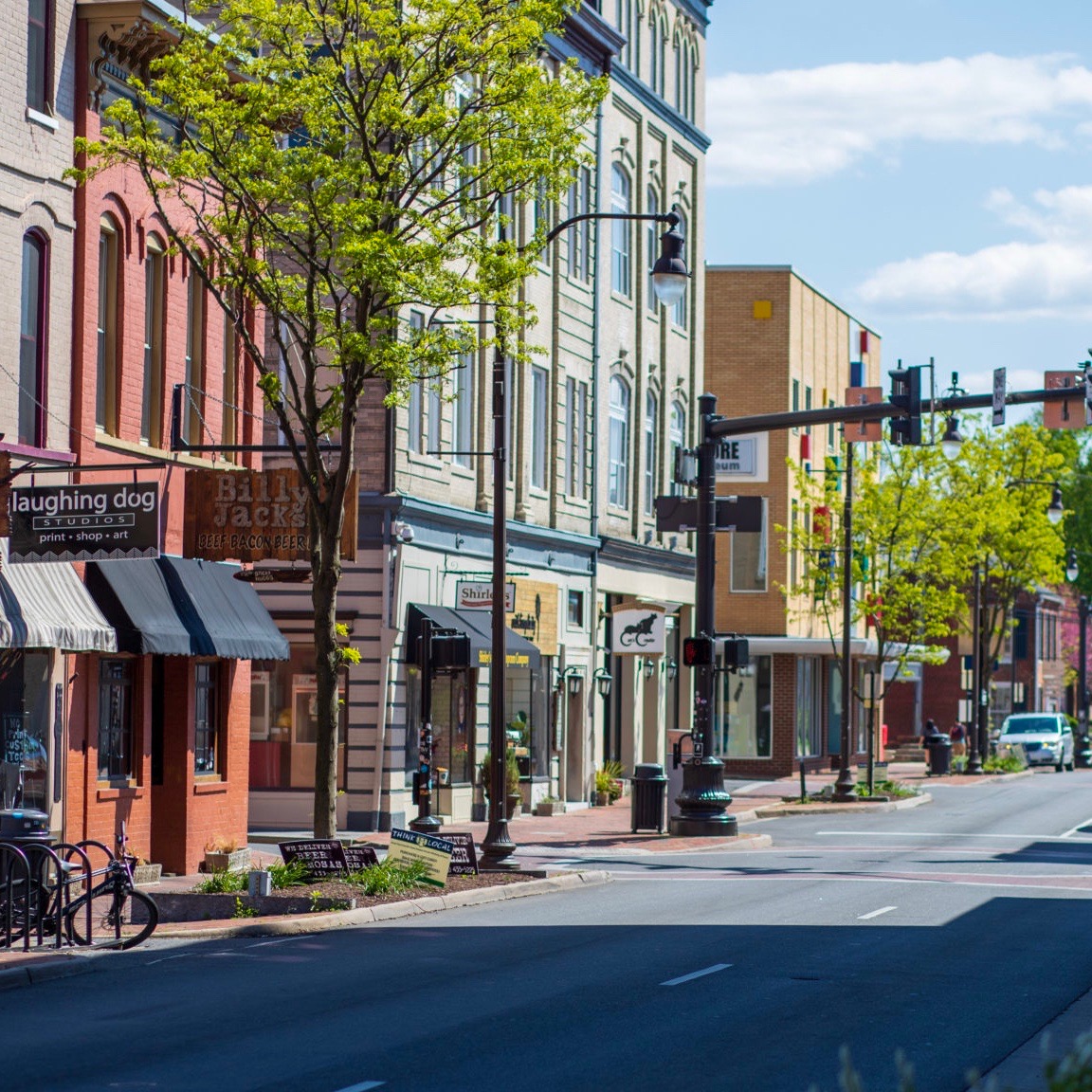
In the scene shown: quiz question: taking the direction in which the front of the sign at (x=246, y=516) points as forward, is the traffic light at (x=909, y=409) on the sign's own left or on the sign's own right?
on the sign's own left

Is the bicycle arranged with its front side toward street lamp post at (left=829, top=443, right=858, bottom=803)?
no

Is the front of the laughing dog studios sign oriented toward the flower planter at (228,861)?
no

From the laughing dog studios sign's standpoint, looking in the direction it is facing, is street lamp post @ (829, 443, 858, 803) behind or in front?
behind

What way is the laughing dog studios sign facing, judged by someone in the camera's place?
facing the viewer

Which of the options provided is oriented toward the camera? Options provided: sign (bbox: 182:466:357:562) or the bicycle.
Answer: the sign

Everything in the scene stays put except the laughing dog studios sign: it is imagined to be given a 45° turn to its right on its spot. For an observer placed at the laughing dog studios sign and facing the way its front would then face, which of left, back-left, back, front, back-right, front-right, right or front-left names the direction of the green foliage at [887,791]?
back

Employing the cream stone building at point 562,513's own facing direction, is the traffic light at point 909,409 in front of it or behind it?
in front

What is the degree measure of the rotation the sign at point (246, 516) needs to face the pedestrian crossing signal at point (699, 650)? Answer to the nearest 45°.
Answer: approximately 135° to its left

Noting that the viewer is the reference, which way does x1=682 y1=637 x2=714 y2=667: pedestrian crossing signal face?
facing the viewer

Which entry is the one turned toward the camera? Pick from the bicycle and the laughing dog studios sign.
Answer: the laughing dog studios sign

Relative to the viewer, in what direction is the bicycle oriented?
to the viewer's right

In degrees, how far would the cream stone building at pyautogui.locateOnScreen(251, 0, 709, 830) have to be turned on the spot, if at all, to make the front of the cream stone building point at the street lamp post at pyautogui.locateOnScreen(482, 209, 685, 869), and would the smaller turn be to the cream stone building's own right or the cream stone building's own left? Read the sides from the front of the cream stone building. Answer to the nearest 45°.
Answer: approximately 45° to the cream stone building's own right
